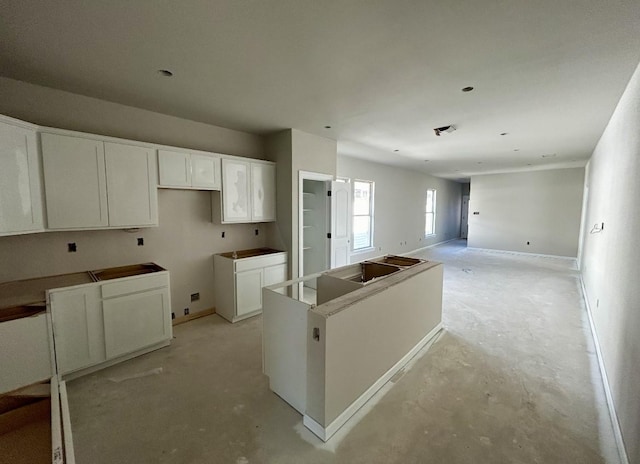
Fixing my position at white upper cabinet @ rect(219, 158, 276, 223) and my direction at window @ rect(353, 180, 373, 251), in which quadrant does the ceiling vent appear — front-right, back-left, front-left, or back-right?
front-right

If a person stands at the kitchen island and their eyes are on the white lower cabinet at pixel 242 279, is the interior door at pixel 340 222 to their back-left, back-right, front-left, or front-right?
front-right

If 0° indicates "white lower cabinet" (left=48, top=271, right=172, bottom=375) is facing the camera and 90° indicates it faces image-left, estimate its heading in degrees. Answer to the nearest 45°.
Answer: approximately 0°

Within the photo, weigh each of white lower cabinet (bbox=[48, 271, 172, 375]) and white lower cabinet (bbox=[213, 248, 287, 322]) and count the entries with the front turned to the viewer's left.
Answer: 0

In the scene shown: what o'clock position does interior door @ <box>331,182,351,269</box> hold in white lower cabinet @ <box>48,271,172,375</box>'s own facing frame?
The interior door is roughly at 9 o'clock from the white lower cabinet.

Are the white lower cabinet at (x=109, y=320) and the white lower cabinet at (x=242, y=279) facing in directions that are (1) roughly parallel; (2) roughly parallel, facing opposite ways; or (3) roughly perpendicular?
roughly parallel

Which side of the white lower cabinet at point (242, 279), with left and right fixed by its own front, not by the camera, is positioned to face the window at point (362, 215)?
left

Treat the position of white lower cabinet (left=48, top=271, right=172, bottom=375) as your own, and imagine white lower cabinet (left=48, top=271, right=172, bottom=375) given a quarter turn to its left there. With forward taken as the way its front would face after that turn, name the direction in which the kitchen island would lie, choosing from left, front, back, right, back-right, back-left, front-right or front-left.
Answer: front-right

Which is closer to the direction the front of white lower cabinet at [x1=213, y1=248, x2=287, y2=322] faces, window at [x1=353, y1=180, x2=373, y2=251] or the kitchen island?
the kitchen island

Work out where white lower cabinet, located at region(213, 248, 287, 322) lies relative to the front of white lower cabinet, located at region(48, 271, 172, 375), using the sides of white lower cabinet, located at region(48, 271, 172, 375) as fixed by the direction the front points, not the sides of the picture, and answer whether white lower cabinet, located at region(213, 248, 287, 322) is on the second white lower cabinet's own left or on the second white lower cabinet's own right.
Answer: on the second white lower cabinet's own left
